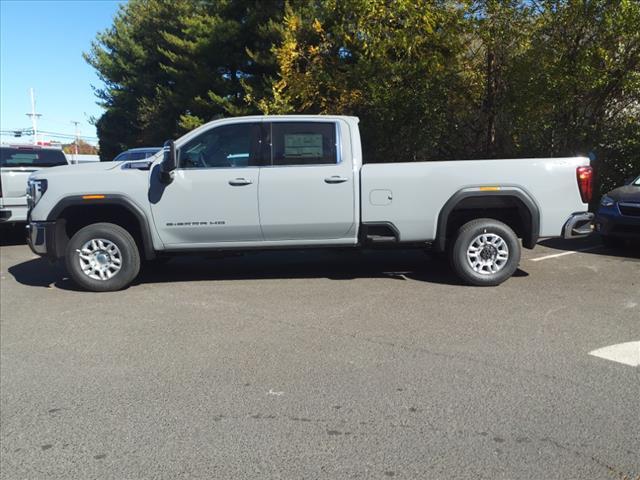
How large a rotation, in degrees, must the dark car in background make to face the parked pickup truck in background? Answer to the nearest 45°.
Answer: approximately 45° to its right

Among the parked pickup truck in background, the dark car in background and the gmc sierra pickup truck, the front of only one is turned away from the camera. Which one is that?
the parked pickup truck in background

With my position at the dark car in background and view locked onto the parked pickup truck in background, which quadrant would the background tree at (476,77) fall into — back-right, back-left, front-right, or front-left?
front-right

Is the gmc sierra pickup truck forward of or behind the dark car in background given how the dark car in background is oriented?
forward

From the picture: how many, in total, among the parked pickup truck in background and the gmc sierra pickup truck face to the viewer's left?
1

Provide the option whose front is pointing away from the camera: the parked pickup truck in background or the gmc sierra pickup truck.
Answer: the parked pickup truck in background

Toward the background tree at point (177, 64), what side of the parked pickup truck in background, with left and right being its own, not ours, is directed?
front

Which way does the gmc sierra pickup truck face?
to the viewer's left

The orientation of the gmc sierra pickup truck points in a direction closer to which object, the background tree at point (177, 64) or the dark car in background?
the background tree

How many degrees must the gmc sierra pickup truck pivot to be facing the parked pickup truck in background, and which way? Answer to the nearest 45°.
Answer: approximately 45° to its right

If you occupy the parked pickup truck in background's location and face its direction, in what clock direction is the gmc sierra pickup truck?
The gmc sierra pickup truck is roughly at 5 o'clock from the parked pickup truck in background.

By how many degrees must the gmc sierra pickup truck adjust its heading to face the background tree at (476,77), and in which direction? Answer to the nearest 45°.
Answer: approximately 135° to its right

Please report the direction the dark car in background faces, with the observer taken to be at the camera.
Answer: facing the viewer and to the left of the viewer

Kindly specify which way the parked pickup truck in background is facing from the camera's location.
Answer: facing away from the viewer
